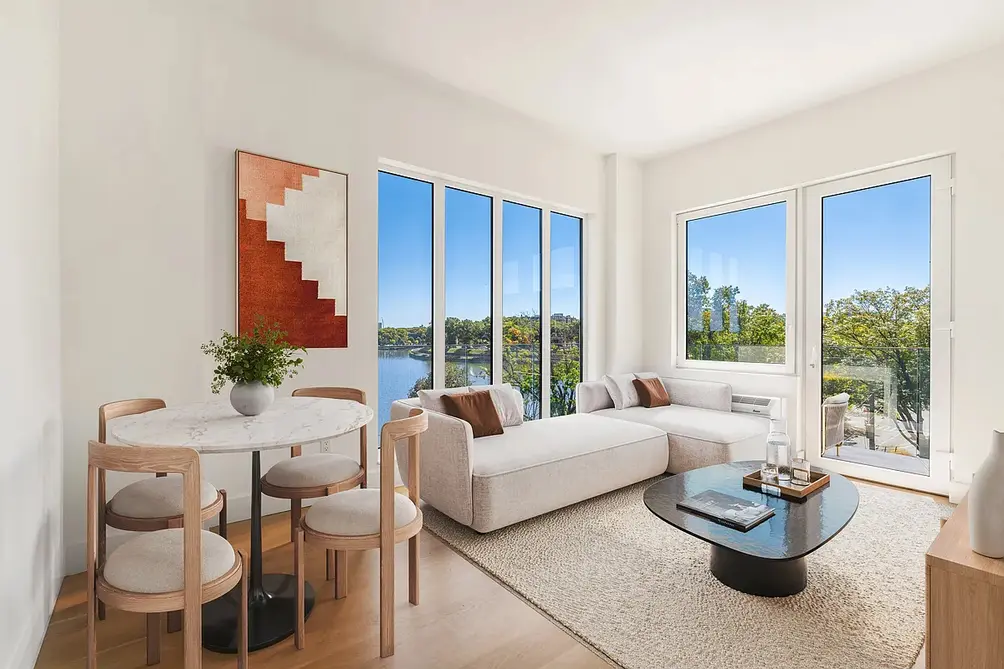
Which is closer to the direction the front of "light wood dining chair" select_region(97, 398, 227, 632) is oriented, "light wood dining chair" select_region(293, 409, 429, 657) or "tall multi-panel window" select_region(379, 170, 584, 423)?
the light wood dining chair

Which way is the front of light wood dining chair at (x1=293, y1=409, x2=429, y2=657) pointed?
to the viewer's left

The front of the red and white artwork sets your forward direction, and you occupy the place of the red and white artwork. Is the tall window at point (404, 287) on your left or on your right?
on your left

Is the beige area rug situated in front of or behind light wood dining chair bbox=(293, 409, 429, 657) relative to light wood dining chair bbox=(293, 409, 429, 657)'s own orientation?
behind

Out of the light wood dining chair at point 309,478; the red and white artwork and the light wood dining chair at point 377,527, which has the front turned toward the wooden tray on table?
the red and white artwork

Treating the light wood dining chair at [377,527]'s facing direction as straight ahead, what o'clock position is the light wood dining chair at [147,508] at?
the light wood dining chair at [147,508] is roughly at 1 o'clock from the light wood dining chair at [377,527].

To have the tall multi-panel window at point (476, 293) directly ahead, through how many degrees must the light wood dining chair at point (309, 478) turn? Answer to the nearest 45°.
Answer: approximately 180°

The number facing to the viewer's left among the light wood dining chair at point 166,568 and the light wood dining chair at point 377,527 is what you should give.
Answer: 1

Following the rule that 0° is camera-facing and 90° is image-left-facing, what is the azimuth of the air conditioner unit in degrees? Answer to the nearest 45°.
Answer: approximately 45°

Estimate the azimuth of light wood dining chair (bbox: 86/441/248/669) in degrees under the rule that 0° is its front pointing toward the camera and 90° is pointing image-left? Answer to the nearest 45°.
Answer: approximately 225°

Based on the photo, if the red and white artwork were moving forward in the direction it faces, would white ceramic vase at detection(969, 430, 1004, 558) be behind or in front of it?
in front

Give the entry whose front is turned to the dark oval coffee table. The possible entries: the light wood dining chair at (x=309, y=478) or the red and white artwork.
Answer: the red and white artwork

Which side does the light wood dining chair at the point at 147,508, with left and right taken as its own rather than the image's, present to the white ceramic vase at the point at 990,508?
front
